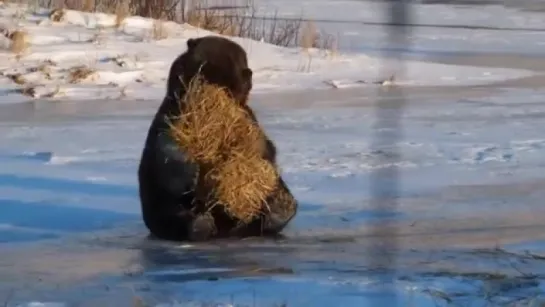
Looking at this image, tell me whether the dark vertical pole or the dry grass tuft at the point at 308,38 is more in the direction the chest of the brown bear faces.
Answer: the dark vertical pole

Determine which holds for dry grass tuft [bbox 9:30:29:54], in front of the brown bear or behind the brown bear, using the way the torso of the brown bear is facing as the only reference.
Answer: behind

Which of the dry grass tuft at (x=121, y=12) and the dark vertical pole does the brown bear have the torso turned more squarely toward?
the dark vertical pole

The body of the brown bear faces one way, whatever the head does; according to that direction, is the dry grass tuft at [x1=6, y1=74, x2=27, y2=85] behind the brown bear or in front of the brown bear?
behind

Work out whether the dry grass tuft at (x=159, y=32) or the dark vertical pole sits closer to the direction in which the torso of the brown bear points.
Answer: the dark vertical pole

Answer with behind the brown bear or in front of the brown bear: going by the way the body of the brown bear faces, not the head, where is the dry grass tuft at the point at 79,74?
behind

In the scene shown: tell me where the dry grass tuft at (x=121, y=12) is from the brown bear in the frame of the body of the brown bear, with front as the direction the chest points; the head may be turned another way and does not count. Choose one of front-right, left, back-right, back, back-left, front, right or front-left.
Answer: back-left

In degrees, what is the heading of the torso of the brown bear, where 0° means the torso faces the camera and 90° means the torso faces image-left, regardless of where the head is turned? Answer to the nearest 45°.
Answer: approximately 315°
